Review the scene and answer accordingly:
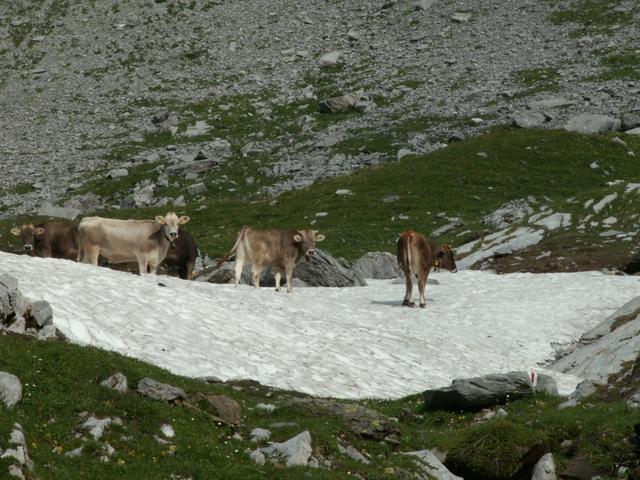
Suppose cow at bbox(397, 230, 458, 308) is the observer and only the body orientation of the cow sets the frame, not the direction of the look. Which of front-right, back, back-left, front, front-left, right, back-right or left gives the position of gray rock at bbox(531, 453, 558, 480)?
back-right

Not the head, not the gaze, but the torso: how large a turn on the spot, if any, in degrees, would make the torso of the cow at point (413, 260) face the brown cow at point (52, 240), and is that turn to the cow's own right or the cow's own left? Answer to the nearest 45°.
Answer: approximately 135° to the cow's own left

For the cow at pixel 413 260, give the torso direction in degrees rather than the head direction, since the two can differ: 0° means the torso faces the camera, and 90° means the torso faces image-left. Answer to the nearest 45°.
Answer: approximately 225°

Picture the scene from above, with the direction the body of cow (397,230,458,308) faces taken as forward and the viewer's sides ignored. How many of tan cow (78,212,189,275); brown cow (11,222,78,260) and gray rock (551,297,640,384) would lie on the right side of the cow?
1

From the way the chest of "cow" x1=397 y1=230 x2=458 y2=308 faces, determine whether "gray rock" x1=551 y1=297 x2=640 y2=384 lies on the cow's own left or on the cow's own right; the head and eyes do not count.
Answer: on the cow's own right

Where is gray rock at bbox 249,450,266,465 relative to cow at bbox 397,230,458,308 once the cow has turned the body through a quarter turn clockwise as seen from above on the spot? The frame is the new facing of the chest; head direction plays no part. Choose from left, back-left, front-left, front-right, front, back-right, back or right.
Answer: front-right

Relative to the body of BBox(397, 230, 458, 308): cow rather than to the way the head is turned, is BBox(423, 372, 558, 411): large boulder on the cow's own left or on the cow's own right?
on the cow's own right

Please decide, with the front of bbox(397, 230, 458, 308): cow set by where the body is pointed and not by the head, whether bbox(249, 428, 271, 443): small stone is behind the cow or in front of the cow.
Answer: behind

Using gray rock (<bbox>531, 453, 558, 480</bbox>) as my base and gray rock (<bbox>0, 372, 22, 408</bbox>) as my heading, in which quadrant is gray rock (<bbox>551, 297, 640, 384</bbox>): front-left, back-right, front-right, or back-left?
back-right
